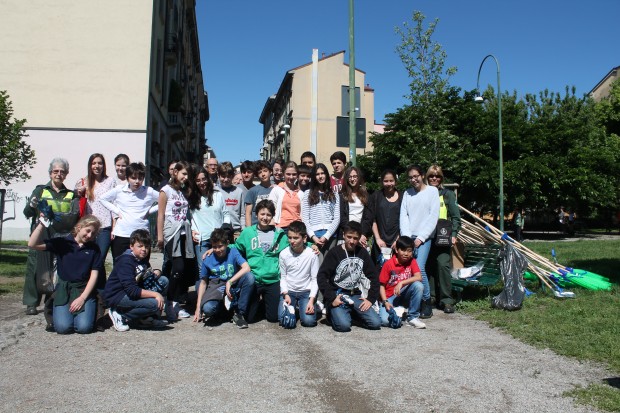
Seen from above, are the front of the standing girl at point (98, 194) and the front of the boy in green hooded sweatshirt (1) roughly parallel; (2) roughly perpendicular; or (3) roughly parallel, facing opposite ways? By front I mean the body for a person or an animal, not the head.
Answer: roughly parallel

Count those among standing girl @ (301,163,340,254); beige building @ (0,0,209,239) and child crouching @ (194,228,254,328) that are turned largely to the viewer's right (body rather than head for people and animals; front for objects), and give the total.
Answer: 1

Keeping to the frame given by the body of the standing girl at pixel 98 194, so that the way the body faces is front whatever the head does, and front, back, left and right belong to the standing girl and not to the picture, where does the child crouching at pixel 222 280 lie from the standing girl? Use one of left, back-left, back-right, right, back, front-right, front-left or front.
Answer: front-left

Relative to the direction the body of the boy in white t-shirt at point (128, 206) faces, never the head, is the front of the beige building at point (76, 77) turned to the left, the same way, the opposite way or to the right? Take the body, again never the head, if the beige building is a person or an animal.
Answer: to the left

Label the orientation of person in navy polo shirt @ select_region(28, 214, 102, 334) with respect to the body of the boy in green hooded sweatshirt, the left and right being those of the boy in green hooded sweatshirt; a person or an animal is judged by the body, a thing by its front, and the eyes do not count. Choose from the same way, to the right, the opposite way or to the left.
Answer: the same way

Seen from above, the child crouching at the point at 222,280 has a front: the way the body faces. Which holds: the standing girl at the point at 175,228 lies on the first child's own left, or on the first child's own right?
on the first child's own right

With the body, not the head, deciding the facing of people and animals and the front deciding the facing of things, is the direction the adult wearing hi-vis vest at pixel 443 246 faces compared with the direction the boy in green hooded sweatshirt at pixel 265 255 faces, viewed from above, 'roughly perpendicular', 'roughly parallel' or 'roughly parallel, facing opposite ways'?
roughly parallel

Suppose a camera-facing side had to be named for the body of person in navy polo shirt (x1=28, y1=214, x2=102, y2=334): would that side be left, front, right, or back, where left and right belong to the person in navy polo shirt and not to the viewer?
front

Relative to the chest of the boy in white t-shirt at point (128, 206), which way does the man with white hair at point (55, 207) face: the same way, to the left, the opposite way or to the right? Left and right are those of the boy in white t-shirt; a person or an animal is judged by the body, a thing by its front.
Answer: the same way

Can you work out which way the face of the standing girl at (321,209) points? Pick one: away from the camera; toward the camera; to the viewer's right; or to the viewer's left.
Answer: toward the camera

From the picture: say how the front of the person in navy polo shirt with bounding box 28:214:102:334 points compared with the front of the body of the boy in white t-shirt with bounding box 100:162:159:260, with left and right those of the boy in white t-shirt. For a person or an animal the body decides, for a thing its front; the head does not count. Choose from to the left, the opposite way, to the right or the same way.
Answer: the same way

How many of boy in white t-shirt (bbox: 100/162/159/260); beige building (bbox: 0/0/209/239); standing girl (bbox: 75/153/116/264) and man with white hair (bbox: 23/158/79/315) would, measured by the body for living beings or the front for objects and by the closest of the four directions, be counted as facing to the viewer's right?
1

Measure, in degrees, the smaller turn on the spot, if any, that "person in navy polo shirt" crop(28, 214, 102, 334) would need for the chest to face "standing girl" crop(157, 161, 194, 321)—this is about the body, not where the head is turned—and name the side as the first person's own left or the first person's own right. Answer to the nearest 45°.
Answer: approximately 90° to the first person's own left

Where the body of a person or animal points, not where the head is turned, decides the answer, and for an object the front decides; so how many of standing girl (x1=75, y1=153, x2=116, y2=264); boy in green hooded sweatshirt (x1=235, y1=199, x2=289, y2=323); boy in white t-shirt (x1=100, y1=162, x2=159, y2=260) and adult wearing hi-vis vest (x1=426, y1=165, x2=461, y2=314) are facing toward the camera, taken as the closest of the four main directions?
4

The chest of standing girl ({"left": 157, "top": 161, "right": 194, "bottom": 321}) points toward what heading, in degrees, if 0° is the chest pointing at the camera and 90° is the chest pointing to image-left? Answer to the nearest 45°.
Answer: approximately 315°

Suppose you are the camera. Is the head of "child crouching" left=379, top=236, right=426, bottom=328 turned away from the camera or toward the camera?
toward the camera
